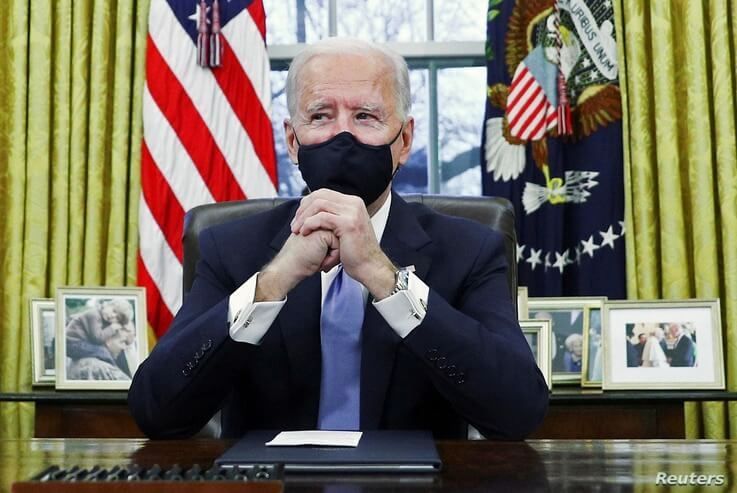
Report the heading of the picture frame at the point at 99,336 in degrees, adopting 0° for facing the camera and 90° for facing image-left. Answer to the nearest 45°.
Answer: approximately 0°

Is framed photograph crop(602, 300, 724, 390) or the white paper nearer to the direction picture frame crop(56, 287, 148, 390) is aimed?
the white paper

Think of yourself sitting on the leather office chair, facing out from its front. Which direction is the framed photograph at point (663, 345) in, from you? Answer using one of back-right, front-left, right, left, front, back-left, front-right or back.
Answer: back-left

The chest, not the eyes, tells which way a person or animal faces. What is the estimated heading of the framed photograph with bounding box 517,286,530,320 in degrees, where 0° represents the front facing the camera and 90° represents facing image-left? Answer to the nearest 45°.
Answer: approximately 0°

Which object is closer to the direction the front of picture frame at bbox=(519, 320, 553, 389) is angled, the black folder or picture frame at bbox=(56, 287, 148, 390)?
the black folder

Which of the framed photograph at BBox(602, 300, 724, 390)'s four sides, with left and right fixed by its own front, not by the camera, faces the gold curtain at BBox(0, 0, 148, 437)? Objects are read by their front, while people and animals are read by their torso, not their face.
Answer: right

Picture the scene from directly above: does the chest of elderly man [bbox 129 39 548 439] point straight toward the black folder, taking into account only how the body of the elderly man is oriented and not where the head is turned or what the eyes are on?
yes
